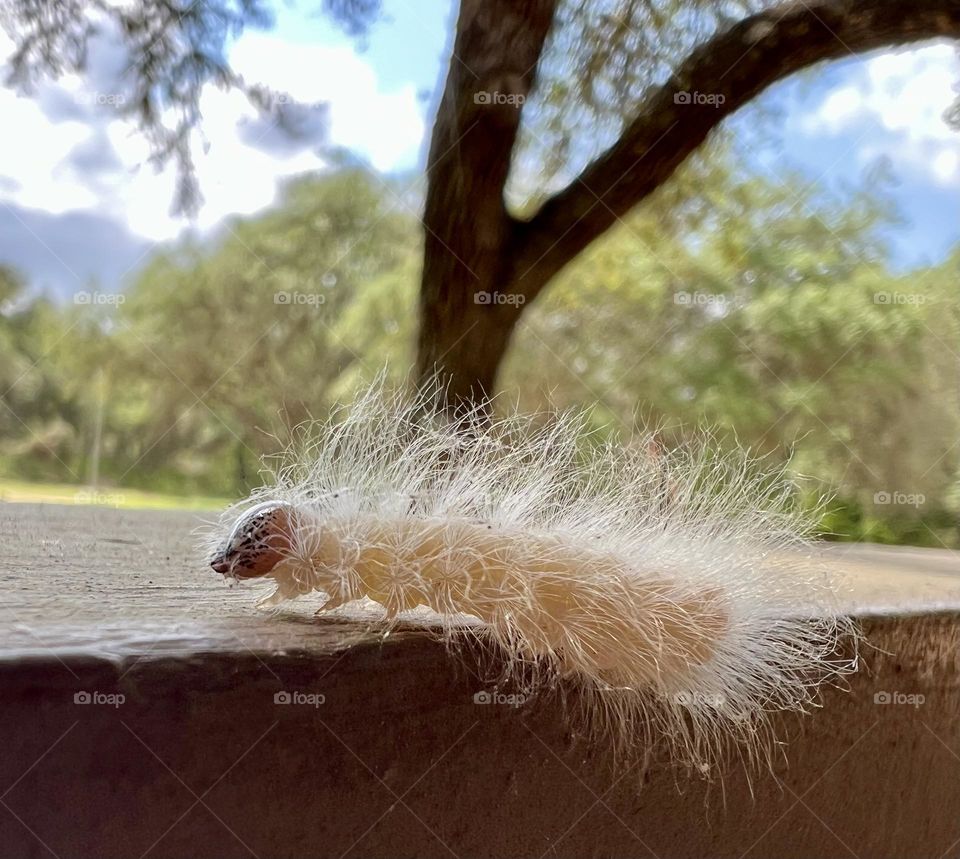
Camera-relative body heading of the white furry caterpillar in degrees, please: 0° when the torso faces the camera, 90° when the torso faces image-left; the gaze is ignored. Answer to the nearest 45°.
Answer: approximately 90°
